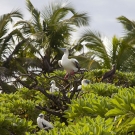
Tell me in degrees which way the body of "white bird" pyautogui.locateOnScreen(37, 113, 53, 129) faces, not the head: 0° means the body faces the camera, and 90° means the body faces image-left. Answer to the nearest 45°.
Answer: approximately 90°

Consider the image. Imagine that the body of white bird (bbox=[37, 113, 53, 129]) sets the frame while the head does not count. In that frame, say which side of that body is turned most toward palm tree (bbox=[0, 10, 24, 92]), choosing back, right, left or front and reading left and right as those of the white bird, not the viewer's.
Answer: right

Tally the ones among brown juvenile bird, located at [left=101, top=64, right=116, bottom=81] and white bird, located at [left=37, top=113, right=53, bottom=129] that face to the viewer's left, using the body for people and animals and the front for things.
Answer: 1

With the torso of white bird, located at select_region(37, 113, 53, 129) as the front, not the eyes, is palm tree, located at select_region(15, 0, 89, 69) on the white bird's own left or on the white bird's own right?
on the white bird's own right

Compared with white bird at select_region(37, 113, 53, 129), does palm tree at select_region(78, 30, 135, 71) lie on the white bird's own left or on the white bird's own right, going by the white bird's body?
on the white bird's own right
